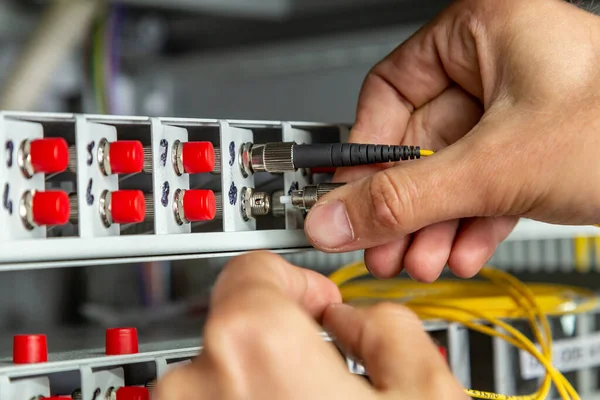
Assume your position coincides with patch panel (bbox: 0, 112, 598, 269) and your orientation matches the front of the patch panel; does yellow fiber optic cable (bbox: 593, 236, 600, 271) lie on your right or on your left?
on your left

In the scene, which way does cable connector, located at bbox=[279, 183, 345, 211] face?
to the viewer's left

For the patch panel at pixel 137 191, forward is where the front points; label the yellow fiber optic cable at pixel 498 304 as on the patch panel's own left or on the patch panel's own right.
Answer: on the patch panel's own left

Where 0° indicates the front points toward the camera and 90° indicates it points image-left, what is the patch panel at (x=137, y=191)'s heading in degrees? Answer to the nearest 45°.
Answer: approximately 315°

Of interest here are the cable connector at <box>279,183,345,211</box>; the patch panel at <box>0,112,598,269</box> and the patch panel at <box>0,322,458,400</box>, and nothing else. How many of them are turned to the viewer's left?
1

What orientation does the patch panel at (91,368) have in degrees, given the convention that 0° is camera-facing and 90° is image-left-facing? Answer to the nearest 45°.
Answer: approximately 315°

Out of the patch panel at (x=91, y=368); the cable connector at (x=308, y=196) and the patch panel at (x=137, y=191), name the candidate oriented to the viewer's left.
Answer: the cable connector

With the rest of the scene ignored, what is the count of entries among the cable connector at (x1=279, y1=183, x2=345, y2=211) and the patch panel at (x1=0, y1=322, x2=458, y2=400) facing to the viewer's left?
1

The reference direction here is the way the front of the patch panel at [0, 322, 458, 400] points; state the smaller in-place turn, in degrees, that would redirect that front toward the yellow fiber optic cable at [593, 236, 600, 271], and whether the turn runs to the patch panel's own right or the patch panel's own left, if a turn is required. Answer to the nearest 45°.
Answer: approximately 90° to the patch panel's own left

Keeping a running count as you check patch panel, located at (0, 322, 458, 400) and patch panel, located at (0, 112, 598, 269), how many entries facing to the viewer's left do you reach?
0
